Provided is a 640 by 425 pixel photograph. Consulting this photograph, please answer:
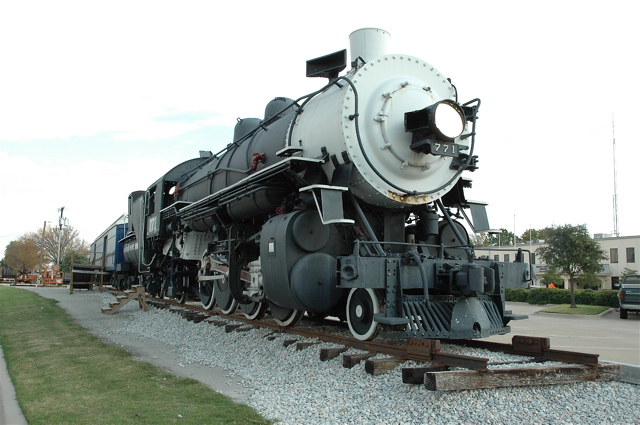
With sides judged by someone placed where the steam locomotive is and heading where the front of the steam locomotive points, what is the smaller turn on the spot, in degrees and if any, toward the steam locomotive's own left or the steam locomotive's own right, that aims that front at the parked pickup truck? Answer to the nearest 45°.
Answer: approximately 90° to the steam locomotive's own left

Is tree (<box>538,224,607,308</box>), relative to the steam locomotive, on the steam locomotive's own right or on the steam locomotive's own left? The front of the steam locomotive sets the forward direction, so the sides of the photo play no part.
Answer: on the steam locomotive's own left

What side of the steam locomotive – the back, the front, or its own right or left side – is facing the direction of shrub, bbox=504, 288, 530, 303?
left

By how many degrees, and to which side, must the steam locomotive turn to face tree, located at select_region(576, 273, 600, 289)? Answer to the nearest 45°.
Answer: approximately 90° to its left

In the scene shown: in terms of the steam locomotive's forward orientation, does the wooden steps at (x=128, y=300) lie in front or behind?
behind

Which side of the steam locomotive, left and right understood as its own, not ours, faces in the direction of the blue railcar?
back

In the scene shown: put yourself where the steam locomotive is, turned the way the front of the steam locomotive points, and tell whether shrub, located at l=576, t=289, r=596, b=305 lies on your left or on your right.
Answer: on your left
